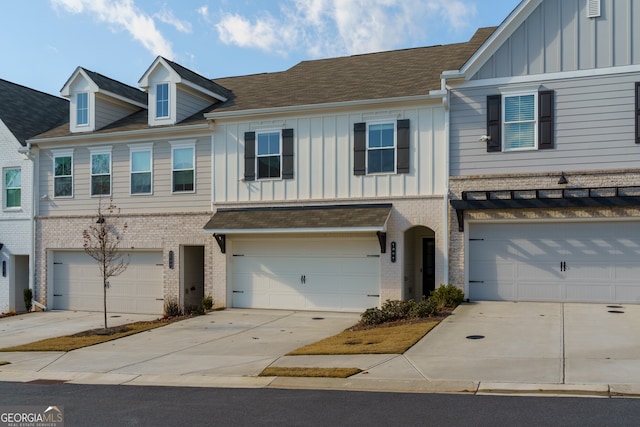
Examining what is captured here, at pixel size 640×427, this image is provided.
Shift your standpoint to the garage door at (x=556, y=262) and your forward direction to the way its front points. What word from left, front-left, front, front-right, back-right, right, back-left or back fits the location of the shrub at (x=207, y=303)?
right

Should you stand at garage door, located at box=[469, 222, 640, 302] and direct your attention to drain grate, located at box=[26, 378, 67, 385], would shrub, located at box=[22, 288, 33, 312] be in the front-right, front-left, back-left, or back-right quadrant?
front-right

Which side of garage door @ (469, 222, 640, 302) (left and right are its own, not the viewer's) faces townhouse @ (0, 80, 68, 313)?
right

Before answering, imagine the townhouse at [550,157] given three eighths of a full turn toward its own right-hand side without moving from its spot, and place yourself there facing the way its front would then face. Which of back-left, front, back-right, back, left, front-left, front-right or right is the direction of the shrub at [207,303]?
front-left

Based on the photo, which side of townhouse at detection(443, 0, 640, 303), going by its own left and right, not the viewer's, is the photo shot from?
front

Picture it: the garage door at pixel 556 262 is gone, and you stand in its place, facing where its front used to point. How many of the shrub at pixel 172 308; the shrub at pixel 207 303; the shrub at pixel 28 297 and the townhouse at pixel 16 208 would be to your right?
4

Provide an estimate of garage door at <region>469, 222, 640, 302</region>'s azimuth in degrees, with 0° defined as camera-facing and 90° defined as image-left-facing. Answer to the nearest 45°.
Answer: approximately 0°

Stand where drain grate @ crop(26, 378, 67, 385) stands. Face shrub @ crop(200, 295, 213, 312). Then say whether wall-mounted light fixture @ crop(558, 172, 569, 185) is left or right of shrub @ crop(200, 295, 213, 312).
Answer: right

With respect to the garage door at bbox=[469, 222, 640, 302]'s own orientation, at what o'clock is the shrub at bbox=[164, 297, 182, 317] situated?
The shrub is roughly at 3 o'clock from the garage door.

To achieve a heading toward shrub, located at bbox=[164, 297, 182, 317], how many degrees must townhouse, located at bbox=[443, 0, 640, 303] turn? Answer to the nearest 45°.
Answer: approximately 90° to its right

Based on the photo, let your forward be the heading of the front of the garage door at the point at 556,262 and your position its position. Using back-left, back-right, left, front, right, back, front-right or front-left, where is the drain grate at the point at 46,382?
front-right

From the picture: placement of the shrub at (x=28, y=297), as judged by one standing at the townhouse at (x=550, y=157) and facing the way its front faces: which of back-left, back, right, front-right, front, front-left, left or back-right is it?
right

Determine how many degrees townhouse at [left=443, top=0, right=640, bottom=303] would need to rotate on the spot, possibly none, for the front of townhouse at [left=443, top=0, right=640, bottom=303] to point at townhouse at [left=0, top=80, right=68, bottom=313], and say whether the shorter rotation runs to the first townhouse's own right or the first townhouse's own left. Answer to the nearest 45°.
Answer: approximately 90° to the first townhouse's own right

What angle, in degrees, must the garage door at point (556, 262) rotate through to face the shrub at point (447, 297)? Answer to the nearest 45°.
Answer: approximately 90° to its right

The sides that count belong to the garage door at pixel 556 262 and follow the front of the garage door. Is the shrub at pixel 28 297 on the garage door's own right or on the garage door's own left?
on the garage door's own right

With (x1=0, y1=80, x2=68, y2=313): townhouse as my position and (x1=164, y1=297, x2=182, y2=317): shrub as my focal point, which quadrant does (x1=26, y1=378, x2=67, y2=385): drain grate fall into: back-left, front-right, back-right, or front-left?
front-right
